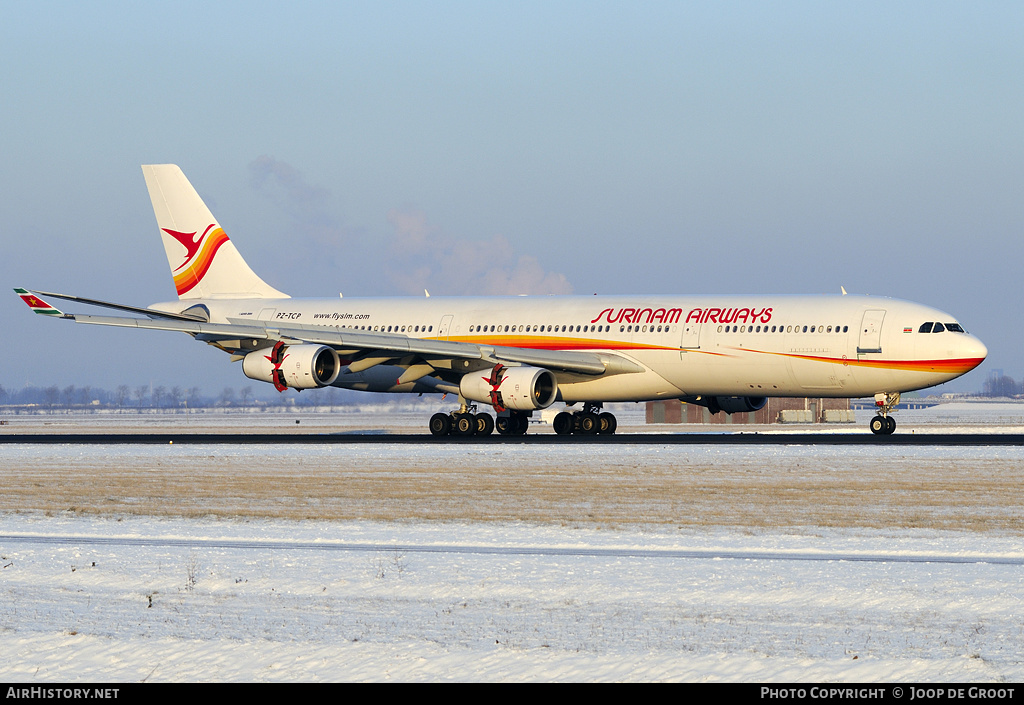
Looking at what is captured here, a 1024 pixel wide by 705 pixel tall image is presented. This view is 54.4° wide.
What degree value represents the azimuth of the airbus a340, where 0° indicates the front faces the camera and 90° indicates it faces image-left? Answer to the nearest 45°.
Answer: approximately 315°
